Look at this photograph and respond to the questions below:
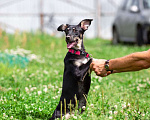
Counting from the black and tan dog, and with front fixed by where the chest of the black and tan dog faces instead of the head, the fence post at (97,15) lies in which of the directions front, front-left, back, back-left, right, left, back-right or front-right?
back-left

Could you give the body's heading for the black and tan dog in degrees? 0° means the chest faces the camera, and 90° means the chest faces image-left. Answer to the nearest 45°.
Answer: approximately 315°
